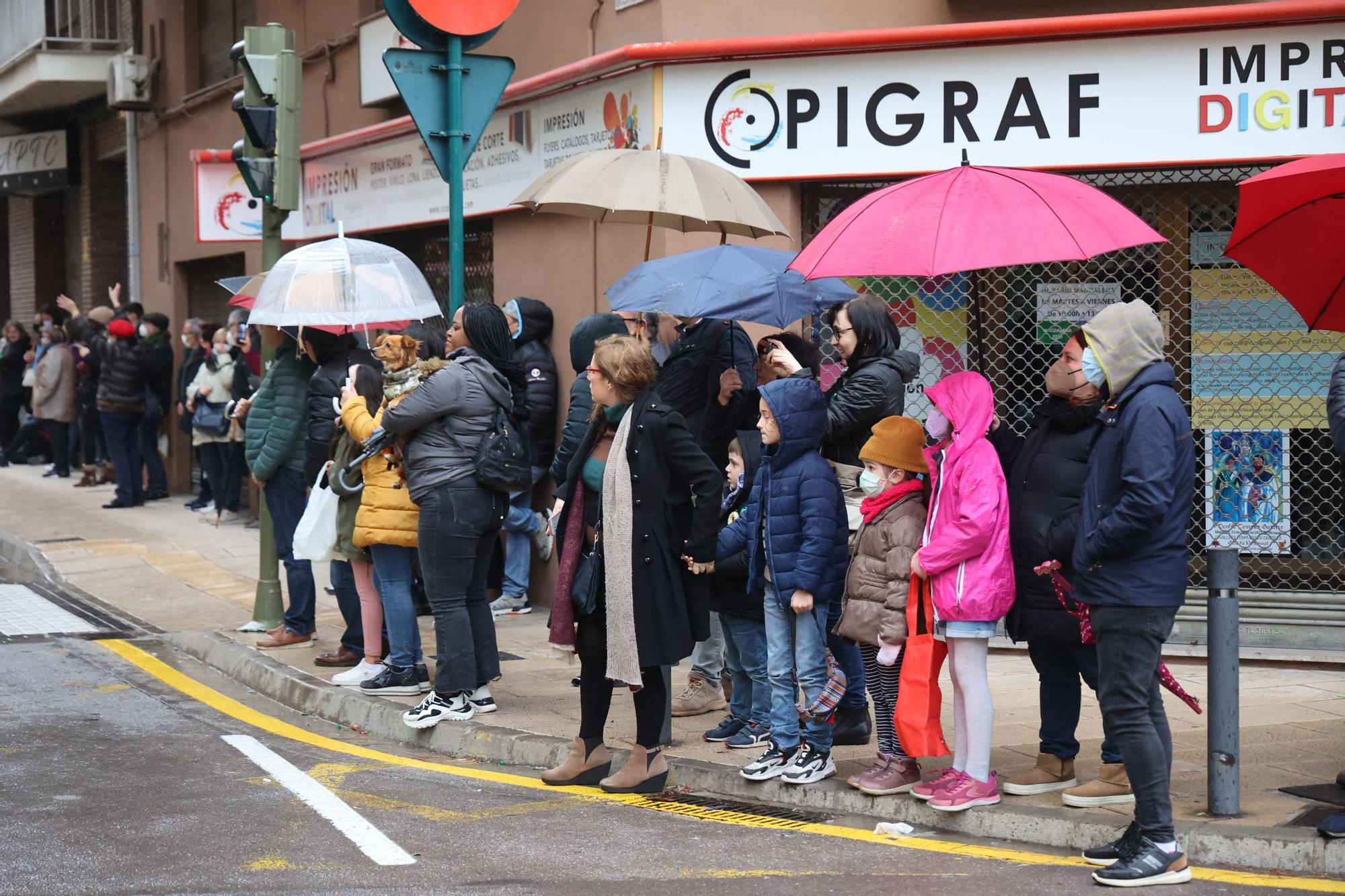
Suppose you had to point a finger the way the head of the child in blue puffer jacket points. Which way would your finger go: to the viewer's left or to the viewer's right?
to the viewer's left

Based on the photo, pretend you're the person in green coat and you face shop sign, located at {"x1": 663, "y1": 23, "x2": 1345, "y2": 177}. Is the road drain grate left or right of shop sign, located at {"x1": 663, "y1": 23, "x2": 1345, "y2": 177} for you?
right

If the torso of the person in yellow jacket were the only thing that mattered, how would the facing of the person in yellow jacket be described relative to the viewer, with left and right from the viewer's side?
facing to the left of the viewer

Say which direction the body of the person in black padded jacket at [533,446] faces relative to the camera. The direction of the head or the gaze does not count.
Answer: to the viewer's left

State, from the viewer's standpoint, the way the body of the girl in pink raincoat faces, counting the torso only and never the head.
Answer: to the viewer's left

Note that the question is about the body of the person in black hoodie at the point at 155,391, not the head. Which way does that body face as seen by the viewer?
to the viewer's left

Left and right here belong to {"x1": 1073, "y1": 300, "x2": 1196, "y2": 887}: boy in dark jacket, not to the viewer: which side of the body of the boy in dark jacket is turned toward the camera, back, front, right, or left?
left

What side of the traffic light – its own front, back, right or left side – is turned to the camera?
left
